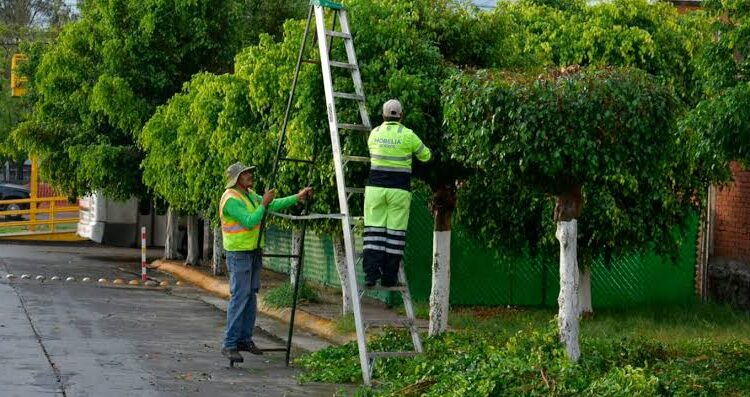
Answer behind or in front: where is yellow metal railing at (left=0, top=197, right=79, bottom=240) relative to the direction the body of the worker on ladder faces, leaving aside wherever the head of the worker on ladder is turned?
in front

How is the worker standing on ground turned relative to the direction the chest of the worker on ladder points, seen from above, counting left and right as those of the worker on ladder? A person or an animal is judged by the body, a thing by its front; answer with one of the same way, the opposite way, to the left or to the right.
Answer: to the right

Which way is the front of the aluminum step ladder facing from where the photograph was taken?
facing the viewer and to the right of the viewer

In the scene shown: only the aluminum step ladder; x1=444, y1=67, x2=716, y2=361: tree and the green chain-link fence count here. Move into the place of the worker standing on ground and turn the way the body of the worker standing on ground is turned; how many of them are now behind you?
0

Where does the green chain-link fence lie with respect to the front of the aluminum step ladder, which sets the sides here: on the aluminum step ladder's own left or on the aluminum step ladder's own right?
on the aluminum step ladder's own left

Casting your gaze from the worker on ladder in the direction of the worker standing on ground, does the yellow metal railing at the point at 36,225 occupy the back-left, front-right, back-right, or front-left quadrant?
front-right

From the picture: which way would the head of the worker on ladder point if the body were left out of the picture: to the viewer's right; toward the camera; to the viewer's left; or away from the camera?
away from the camera

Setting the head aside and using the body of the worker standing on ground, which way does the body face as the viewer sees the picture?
to the viewer's right

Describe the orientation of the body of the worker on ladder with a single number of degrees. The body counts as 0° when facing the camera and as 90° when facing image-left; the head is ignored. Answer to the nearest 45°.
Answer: approximately 180°

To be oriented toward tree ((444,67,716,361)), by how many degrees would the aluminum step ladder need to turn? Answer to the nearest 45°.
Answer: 0° — it already faces it

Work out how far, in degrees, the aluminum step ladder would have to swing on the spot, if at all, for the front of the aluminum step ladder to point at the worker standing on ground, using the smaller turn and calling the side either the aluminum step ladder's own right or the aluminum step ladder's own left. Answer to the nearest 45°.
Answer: approximately 180°
